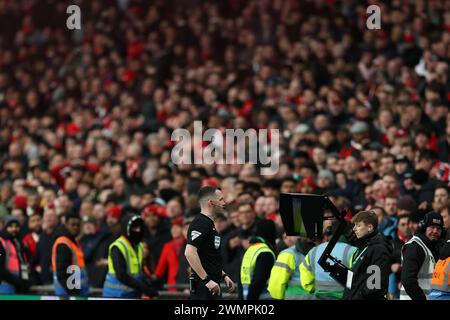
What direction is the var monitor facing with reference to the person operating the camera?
facing the viewer and to the left of the viewer

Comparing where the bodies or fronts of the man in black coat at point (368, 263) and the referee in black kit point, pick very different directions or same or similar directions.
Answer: very different directions

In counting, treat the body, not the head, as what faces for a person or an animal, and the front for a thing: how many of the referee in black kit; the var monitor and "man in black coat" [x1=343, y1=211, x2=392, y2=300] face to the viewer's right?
1

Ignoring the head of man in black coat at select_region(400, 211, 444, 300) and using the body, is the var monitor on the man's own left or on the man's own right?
on the man's own right

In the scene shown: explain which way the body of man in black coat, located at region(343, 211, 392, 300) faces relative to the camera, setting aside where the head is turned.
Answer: to the viewer's left

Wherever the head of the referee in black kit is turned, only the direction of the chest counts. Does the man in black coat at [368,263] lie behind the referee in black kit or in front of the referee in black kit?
in front

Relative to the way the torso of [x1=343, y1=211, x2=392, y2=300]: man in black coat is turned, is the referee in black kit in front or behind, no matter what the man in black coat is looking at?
in front

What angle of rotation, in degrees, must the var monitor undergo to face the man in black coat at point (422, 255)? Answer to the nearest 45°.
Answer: approximately 135° to its left

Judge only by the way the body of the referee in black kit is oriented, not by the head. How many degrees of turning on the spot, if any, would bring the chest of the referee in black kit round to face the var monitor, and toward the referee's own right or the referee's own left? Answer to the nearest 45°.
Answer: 0° — they already face it

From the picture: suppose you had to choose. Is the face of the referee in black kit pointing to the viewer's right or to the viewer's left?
to the viewer's right

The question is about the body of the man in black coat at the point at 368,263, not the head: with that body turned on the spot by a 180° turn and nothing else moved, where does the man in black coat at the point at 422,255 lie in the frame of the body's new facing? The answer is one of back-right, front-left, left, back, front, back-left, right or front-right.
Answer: front-left

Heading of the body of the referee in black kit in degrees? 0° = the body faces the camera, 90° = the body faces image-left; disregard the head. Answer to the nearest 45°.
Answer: approximately 270°
